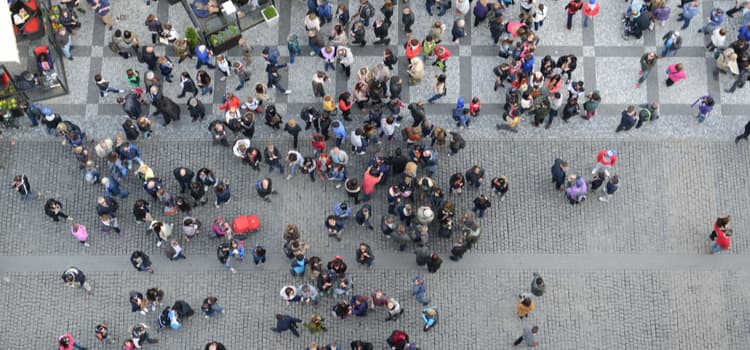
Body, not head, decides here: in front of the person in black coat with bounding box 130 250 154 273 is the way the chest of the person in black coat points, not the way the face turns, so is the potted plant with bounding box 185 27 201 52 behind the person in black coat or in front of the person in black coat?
behind

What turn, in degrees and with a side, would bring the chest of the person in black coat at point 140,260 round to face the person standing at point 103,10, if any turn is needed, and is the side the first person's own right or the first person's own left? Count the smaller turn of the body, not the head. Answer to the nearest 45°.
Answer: approximately 135° to the first person's own right

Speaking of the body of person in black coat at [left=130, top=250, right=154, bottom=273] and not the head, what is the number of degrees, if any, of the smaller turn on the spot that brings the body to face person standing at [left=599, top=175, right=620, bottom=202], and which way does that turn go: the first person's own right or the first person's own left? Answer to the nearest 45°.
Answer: approximately 135° to the first person's own left

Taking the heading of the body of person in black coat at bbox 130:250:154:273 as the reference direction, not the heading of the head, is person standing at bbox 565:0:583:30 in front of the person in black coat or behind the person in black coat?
behind

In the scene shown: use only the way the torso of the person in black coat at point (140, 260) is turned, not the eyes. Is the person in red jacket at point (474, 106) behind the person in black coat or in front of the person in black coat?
behind
